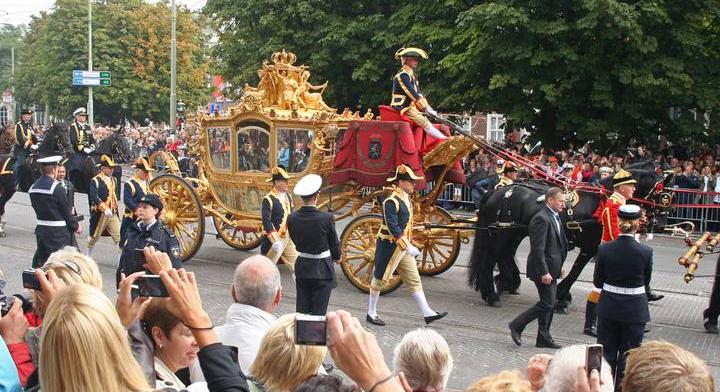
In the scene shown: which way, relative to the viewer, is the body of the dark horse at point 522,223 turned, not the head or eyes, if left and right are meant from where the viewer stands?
facing to the right of the viewer

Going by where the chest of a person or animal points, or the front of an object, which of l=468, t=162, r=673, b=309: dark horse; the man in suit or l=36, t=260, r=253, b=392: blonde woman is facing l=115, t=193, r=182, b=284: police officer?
the blonde woman

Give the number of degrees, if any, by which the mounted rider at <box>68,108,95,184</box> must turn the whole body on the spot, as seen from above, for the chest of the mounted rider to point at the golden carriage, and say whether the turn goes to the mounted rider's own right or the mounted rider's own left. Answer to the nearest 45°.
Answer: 0° — they already face it

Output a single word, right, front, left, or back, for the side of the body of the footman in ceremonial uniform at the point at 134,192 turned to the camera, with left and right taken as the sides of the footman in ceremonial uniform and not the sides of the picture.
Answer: right

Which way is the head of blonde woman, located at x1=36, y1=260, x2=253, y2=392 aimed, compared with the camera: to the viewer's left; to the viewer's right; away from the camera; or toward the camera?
away from the camera

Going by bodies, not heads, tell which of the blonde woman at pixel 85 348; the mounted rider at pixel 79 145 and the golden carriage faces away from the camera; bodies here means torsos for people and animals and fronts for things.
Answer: the blonde woman

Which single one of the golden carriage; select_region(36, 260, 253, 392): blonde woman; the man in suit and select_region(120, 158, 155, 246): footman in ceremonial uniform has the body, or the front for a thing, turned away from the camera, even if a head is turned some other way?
the blonde woman

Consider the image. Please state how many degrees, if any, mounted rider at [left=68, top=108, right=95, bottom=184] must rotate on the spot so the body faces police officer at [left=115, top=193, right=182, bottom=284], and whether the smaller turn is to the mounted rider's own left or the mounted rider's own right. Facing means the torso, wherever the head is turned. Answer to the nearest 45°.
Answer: approximately 45° to the mounted rider's own right

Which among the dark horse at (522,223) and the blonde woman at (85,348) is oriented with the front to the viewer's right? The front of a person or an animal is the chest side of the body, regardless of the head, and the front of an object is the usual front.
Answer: the dark horse

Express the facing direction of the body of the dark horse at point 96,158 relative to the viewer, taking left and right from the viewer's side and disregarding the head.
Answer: facing to the right of the viewer

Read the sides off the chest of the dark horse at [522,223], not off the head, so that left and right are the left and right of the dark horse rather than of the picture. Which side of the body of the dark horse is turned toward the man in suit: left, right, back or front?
right

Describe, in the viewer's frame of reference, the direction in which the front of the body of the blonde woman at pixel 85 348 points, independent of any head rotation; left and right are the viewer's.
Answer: facing away from the viewer

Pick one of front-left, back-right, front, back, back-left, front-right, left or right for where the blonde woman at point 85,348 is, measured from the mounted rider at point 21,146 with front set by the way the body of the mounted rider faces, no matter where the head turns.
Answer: front-right

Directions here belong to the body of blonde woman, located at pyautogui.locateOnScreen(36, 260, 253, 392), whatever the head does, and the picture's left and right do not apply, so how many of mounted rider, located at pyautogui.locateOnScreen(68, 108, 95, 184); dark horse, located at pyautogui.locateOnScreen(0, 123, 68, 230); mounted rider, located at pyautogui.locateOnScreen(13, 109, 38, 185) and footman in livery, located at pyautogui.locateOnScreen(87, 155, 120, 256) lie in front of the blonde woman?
4
